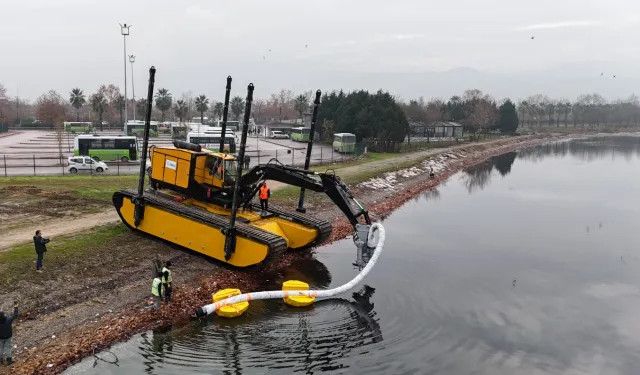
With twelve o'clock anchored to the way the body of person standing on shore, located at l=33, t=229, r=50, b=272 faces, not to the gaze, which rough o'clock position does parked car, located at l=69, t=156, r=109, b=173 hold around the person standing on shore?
The parked car is roughly at 9 o'clock from the person standing on shore.

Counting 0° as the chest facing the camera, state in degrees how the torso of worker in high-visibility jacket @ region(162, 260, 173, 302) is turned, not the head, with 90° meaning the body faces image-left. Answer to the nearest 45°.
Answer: approximately 270°

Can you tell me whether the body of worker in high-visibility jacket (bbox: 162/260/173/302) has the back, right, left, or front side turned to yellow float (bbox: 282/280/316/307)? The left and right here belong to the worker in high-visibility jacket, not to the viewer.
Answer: front

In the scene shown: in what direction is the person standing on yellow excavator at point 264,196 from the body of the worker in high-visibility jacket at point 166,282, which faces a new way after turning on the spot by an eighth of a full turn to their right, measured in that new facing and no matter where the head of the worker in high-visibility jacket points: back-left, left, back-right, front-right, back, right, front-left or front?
left

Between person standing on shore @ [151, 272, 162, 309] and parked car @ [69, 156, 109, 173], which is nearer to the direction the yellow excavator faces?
the person standing on shore

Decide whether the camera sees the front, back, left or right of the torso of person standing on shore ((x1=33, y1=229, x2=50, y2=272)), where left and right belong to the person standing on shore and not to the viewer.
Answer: right

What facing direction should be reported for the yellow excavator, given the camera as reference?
facing the viewer and to the right of the viewer
